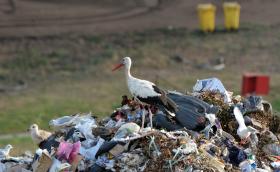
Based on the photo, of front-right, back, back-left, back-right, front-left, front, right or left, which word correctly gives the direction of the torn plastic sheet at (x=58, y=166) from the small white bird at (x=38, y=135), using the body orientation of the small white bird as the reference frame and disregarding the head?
left

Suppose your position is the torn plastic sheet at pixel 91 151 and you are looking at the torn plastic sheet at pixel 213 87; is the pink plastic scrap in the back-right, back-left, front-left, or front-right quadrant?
back-left

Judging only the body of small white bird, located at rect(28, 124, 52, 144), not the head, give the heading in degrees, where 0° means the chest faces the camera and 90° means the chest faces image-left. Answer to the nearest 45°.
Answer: approximately 90°
